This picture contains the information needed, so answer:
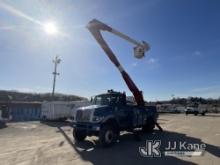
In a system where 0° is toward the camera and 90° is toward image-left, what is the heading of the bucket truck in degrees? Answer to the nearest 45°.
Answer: approximately 45°

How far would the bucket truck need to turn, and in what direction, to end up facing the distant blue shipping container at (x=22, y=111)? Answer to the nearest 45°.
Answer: approximately 90° to its right
